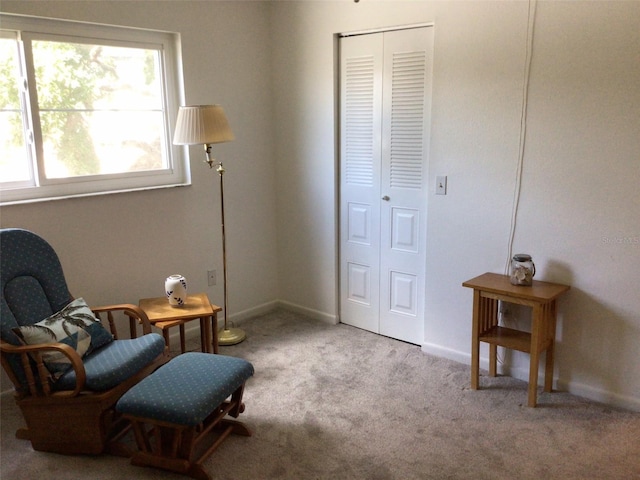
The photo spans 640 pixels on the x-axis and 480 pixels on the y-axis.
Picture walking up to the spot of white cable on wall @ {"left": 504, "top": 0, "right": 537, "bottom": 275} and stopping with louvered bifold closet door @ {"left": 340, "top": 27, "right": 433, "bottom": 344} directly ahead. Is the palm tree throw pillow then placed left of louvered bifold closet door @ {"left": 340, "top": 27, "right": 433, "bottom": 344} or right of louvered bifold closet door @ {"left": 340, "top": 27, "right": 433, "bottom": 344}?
left

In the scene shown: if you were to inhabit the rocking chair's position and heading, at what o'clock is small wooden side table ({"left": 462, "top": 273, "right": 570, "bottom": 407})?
The small wooden side table is roughly at 11 o'clock from the rocking chair.

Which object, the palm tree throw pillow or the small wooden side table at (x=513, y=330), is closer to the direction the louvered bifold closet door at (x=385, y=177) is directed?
the palm tree throw pillow

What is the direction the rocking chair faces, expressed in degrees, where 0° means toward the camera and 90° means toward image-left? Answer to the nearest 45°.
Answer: approximately 315°

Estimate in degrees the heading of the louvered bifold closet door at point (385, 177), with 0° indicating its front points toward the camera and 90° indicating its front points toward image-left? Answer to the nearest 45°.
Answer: approximately 45°

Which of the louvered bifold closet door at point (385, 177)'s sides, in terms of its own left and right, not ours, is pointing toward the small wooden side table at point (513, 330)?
left

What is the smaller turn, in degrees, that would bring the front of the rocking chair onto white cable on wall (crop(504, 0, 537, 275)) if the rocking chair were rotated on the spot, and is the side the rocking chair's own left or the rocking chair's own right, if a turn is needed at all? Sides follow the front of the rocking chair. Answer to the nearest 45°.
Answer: approximately 45° to the rocking chair's own left

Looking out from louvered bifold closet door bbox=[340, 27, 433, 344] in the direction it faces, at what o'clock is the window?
The window is roughly at 1 o'clock from the louvered bifold closet door.

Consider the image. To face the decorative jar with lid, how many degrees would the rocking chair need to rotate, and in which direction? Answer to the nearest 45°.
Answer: approximately 45° to its left

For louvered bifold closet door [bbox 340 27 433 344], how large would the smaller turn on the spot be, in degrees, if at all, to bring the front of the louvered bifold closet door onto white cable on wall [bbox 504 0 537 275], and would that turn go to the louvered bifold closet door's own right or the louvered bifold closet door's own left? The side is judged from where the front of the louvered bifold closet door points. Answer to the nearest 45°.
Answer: approximately 90° to the louvered bifold closet door's own left
